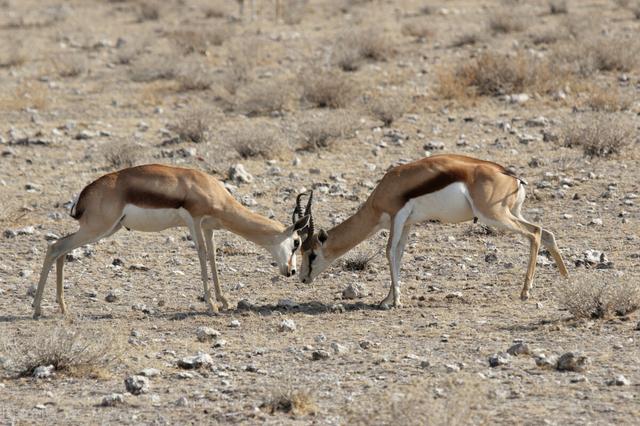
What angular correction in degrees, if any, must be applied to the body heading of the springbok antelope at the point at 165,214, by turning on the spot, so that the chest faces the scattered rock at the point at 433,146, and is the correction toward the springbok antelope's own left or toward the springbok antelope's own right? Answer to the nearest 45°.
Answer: approximately 45° to the springbok antelope's own left

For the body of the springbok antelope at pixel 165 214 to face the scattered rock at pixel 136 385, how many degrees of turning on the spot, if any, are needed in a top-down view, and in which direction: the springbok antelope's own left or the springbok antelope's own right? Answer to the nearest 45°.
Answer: approximately 90° to the springbok antelope's own right

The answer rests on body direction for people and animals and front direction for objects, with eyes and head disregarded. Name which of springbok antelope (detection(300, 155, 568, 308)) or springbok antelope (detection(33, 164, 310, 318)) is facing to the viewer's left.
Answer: springbok antelope (detection(300, 155, 568, 308))

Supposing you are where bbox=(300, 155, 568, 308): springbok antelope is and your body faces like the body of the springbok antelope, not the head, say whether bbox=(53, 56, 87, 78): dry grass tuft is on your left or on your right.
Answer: on your right

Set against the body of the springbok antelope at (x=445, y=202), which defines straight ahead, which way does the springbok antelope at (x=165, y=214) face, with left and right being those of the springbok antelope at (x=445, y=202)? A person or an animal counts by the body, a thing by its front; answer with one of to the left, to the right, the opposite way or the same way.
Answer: the opposite way

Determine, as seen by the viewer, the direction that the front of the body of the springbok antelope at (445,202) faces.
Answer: to the viewer's left

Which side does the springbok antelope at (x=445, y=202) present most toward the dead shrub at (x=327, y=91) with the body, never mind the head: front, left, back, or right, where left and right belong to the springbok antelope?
right

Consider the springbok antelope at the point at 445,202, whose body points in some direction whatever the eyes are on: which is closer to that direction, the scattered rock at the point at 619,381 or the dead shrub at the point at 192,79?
the dead shrub

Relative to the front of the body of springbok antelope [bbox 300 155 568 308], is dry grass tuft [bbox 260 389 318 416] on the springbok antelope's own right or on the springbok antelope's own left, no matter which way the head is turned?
on the springbok antelope's own left

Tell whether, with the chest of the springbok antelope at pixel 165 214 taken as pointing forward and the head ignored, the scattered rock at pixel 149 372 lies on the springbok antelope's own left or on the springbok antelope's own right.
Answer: on the springbok antelope's own right

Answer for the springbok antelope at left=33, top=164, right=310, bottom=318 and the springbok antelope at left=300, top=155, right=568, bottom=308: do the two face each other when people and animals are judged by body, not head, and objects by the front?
yes

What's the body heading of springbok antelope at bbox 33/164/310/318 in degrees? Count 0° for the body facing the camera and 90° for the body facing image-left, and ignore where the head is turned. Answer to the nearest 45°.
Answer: approximately 270°
